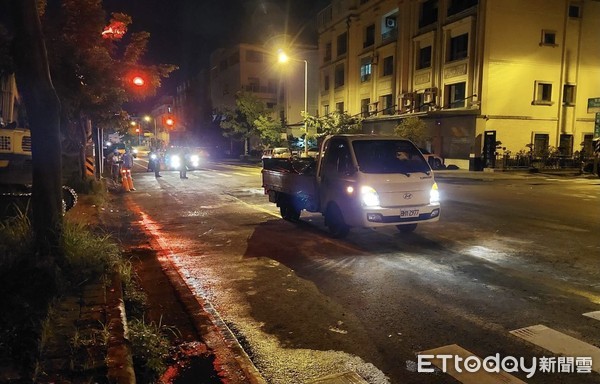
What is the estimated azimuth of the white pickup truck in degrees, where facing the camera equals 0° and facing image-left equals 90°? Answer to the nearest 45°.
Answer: approximately 315°

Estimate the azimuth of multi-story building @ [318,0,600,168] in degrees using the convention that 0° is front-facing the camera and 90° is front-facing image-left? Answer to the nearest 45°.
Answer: approximately 45°

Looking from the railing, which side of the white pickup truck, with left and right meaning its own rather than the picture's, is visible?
left

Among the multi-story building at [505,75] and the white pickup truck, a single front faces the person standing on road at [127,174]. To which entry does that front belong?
the multi-story building

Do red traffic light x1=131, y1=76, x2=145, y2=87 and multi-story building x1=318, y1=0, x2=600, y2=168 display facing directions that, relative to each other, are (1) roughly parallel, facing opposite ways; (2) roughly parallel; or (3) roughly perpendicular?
roughly perpendicular

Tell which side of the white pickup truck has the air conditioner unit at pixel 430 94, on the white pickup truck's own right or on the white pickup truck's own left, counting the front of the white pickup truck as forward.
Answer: on the white pickup truck's own left

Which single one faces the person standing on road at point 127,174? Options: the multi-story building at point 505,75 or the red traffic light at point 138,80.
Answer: the multi-story building

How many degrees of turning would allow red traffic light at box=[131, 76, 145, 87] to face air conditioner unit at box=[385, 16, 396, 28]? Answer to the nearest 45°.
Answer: approximately 135° to its left

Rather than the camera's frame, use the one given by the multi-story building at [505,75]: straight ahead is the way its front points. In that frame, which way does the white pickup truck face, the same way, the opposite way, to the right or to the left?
to the left

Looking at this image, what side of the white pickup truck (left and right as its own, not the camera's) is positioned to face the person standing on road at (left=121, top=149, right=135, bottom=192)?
back

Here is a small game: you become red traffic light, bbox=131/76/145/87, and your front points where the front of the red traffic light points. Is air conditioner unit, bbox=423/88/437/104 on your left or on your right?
on your left
